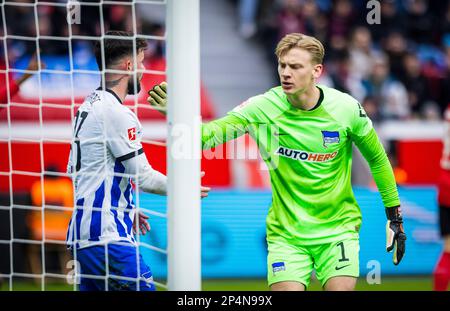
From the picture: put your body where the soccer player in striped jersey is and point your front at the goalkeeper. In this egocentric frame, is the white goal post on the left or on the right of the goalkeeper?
right

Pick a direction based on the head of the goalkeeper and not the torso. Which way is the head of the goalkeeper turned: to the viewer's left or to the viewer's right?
to the viewer's left

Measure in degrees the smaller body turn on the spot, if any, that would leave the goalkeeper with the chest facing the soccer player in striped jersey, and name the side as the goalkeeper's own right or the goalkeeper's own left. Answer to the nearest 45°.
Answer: approximately 90° to the goalkeeper's own right

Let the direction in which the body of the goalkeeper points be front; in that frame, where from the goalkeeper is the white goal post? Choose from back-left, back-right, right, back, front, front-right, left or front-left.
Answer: front-right

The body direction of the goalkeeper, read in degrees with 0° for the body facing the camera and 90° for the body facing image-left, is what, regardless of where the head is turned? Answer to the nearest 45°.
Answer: approximately 0°
